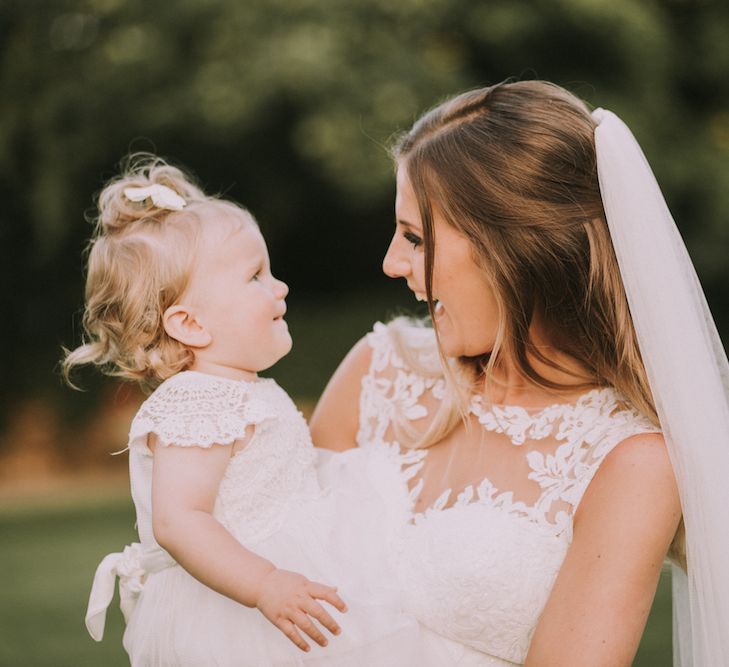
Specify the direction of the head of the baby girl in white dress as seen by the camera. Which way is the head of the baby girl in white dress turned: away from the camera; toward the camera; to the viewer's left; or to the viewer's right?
to the viewer's right

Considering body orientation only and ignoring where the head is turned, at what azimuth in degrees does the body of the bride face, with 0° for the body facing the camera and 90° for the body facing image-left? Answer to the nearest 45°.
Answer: approximately 45°

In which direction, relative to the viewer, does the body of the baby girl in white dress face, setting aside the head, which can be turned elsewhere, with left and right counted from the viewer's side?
facing to the right of the viewer
